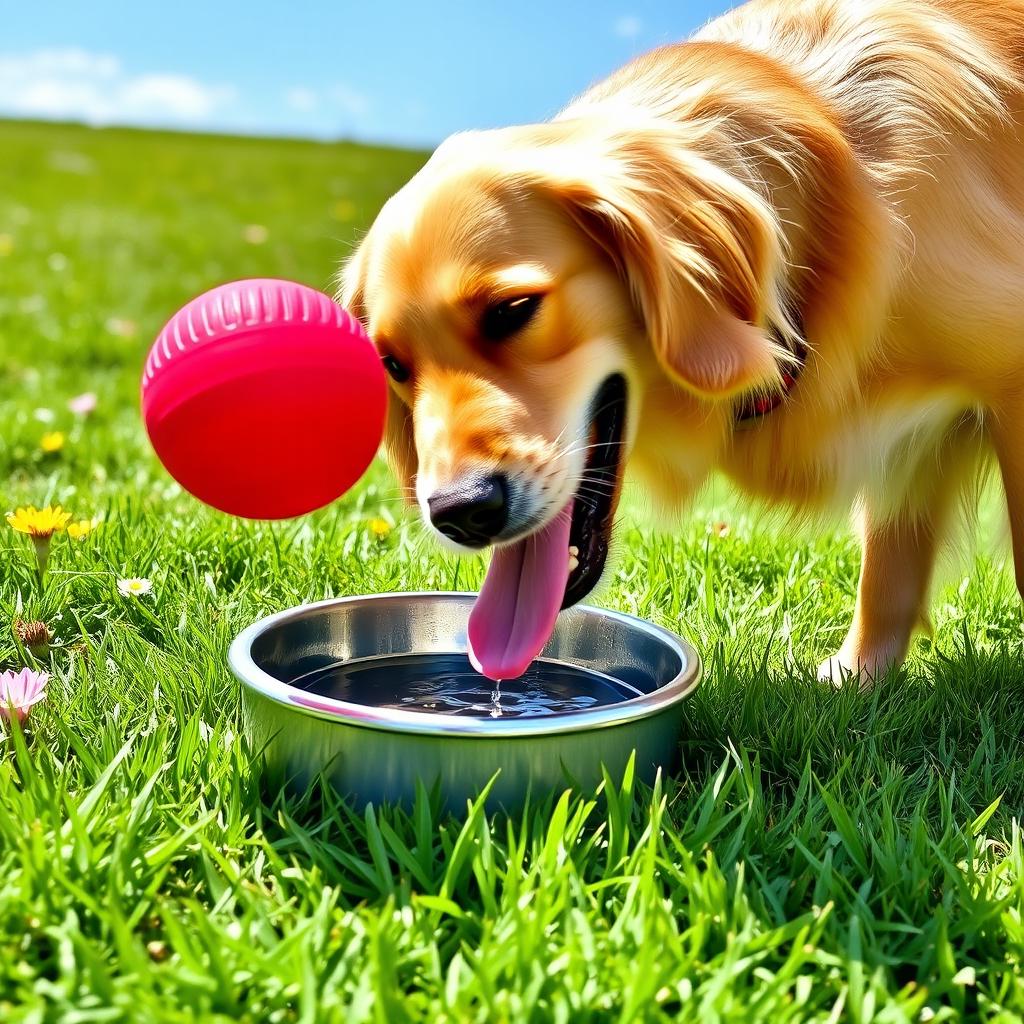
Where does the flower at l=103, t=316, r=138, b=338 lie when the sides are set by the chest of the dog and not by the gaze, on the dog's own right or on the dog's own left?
on the dog's own right

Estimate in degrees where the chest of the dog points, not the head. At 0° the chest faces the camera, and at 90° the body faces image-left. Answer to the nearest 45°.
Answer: approximately 45°

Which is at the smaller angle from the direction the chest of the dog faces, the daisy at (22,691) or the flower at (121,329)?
the daisy

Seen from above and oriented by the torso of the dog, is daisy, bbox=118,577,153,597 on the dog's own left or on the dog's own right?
on the dog's own right

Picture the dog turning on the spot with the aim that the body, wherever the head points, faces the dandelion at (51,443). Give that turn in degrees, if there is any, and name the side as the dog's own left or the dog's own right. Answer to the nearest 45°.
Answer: approximately 90° to the dog's own right
